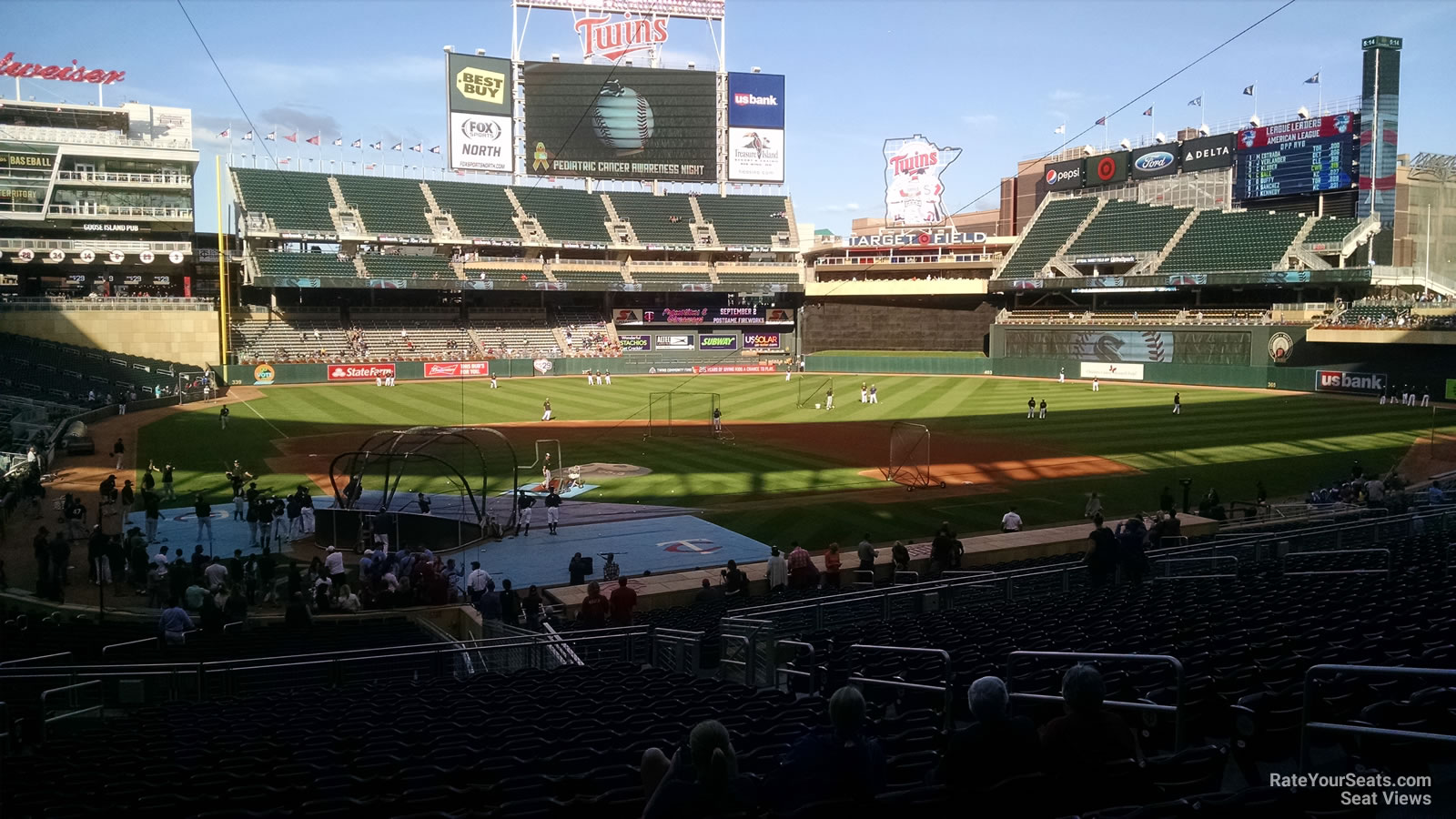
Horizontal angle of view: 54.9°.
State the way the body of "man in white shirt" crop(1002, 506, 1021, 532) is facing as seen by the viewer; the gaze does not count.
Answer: away from the camera

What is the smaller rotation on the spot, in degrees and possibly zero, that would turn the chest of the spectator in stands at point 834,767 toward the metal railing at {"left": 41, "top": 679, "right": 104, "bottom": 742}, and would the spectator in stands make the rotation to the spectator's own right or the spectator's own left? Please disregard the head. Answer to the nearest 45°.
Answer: approximately 45° to the spectator's own left

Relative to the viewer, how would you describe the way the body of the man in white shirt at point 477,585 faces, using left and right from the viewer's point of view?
facing away from the viewer

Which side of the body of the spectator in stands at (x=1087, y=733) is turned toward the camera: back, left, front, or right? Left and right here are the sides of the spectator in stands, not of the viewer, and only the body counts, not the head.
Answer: back

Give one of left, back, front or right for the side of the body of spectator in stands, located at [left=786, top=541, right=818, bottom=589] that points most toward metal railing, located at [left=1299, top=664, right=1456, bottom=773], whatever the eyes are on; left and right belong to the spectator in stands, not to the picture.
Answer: back

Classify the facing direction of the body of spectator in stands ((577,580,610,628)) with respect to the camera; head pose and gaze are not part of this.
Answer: away from the camera

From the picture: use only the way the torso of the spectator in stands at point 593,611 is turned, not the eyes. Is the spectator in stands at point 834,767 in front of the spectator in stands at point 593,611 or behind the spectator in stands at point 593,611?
behind

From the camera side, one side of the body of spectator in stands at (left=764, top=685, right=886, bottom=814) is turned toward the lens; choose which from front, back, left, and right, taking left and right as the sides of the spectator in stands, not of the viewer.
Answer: back

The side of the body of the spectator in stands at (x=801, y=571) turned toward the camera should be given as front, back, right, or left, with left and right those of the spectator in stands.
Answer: back

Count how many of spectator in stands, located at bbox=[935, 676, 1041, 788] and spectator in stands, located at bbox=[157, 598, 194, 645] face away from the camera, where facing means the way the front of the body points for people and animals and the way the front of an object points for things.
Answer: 2

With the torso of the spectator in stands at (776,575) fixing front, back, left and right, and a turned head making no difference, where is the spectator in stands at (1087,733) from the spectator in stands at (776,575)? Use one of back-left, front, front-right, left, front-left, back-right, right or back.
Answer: back

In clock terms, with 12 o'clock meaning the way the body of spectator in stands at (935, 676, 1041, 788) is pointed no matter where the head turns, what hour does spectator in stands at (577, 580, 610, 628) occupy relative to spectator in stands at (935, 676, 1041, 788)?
spectator in stands at (577, 580, 610, 628) is roughly at 11 o'clock from spectator in stands at (935, 676, 1041, 788).

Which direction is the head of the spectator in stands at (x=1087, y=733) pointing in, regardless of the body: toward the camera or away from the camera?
away from the camera

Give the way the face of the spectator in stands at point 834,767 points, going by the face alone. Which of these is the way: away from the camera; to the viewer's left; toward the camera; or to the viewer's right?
away from the camera

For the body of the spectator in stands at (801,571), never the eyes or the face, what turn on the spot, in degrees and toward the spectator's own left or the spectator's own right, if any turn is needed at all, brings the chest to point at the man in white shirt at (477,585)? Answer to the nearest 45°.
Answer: approximately 90° to the spectator's own left

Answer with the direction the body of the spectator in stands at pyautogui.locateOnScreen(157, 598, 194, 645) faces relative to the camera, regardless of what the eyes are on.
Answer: away from the camera

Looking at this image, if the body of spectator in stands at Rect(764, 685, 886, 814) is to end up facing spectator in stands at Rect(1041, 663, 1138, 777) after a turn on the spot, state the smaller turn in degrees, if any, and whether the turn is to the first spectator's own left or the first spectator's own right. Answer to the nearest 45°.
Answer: approximately 90° to the first spectator's own right
